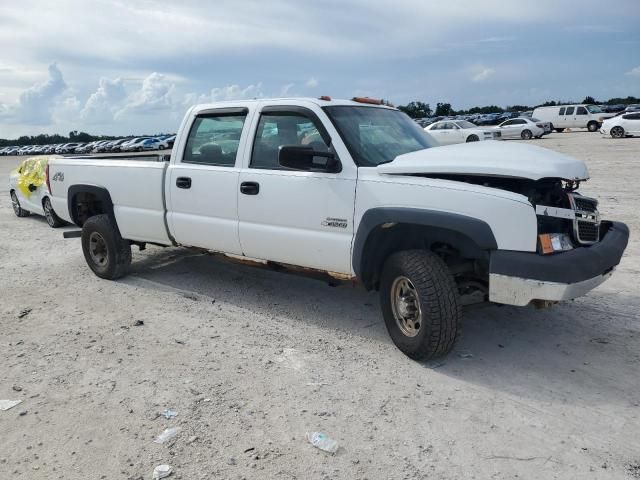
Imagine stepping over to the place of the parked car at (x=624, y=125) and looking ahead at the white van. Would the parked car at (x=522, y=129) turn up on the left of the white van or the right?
left

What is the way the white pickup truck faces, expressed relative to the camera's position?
facing the viewer and to the right of the viewer

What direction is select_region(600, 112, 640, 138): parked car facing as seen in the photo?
to the viewer's left

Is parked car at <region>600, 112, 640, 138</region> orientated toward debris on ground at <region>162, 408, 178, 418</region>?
no

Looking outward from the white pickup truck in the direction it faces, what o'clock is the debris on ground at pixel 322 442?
The debris on ground is roughly at 2 o'clock from the white pickup truck.

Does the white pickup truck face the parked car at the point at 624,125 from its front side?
no

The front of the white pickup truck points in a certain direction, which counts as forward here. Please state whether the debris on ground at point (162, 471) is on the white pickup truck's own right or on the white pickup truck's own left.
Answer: on the white pickup truck's own right

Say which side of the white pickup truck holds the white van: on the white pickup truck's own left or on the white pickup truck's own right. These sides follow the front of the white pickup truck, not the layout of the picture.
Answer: on the white pickup truck's own left

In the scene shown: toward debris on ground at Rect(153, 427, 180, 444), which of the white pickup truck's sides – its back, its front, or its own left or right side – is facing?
right
